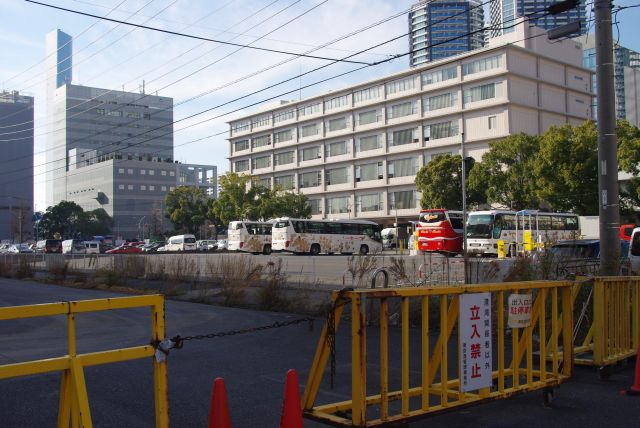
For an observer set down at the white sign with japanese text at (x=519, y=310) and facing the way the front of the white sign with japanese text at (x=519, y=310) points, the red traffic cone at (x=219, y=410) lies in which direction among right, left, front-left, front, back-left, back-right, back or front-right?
front-right

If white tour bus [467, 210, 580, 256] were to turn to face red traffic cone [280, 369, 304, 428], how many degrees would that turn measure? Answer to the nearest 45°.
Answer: approximately 45° to its left

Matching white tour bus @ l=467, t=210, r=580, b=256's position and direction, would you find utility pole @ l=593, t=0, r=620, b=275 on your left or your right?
on your left

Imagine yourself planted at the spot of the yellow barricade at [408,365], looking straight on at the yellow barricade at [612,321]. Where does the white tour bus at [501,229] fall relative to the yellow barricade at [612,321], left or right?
left

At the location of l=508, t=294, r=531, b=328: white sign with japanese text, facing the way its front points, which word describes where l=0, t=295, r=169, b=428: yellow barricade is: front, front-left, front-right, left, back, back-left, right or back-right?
front-right

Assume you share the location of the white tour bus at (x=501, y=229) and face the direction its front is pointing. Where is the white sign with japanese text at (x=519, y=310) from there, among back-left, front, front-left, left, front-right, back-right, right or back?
front-left

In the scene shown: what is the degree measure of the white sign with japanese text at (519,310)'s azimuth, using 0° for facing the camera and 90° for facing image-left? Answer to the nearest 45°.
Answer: approximately 0°

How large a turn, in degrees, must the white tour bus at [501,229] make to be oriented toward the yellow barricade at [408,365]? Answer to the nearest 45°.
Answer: approximately 45° to its left

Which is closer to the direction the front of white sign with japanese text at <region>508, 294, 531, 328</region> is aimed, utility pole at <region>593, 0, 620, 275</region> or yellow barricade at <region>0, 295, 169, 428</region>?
the yellow barricade

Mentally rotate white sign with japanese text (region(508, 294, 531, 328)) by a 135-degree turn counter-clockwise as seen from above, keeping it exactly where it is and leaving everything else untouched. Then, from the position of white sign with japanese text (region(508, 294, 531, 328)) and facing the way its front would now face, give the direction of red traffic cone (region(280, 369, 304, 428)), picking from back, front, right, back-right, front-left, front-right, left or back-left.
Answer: back

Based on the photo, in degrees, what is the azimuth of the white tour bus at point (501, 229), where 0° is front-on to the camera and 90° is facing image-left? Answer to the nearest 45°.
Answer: approximately 45°

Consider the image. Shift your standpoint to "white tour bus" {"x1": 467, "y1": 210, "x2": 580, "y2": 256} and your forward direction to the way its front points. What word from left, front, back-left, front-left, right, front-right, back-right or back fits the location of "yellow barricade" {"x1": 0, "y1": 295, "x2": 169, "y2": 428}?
front-left

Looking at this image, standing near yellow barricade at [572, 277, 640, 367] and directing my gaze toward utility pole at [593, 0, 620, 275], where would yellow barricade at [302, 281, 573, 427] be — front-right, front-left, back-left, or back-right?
back-left
